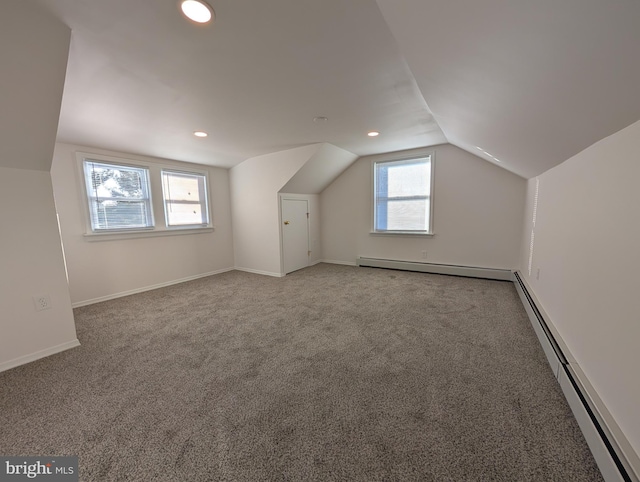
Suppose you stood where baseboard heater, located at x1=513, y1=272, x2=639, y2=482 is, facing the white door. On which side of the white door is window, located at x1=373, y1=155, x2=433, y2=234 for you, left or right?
right

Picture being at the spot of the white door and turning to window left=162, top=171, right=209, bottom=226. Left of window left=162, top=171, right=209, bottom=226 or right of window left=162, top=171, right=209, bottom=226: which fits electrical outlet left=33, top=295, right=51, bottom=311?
left

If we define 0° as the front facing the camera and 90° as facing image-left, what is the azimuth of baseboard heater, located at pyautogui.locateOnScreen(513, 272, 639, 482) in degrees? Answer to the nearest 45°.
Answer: approximately 90°

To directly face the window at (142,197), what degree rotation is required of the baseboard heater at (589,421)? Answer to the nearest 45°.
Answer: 0° — it already faces it
